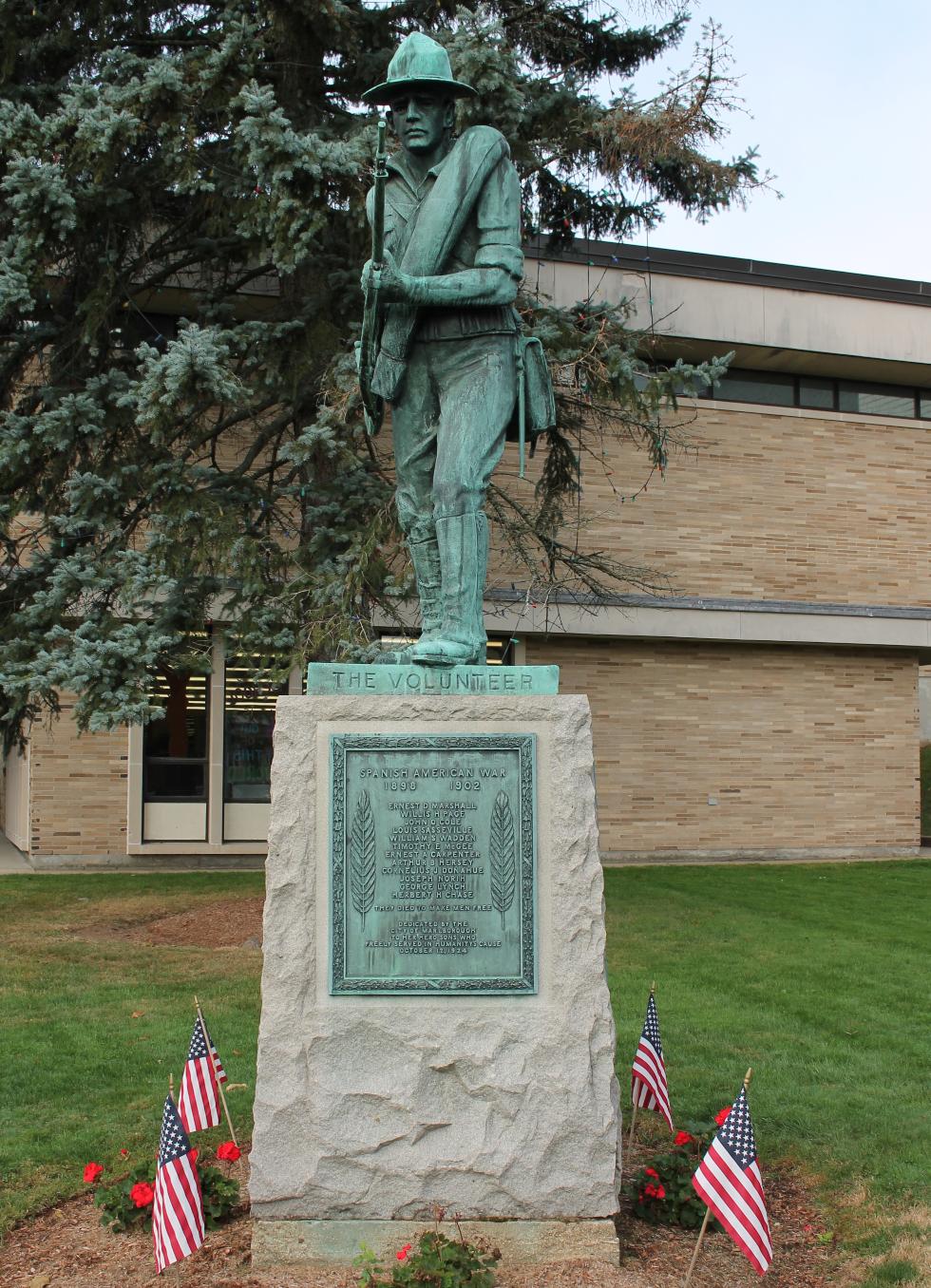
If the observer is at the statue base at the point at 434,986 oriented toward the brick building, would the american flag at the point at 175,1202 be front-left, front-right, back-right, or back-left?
back-left

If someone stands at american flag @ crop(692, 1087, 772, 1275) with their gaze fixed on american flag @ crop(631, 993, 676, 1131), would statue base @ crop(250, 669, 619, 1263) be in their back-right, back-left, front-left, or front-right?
front-left

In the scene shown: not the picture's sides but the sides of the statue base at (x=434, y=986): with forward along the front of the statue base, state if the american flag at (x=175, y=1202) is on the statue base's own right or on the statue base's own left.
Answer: on the statue base's own right

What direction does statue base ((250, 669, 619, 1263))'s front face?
toward the camera

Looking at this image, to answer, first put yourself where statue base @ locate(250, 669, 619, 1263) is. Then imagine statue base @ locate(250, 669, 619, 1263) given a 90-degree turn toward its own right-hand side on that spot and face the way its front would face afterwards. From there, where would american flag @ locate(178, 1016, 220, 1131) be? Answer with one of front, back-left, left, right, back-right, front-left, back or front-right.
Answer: front-right

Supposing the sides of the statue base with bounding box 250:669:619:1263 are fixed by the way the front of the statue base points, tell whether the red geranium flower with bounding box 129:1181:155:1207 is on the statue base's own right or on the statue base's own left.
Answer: on the statue base's own right

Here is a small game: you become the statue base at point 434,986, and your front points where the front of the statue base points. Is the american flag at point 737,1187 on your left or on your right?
on your left

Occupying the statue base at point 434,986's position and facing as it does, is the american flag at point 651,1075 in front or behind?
behind

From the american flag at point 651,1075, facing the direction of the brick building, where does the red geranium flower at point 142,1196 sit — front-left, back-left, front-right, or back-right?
back-left

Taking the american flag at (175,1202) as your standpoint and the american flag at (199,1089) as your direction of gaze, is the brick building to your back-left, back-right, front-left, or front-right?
front-right

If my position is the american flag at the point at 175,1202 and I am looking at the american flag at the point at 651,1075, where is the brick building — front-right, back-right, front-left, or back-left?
front-left

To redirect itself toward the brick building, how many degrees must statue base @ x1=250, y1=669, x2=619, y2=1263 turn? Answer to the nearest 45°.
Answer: approximately 180°

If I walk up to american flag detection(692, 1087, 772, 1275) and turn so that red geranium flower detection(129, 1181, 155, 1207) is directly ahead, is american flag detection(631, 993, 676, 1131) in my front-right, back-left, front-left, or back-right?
front-right
